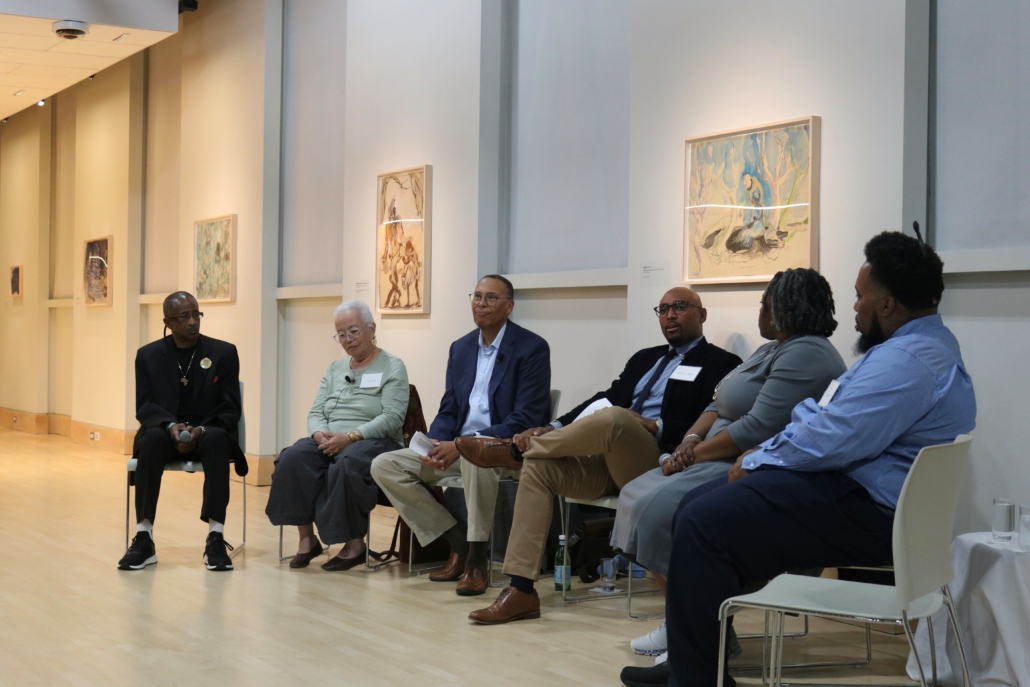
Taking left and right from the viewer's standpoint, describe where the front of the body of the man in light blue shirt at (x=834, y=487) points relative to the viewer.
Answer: facing to the left of the viewer

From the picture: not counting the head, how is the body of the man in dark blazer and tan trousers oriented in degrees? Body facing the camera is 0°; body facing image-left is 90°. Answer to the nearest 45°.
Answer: approximately 45°

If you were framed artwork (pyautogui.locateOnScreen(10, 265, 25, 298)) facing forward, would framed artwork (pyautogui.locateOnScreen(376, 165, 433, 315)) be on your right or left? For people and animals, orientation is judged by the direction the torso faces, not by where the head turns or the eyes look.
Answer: on your left

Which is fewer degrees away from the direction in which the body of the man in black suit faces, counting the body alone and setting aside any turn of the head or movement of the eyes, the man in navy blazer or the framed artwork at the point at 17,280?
the man in navy blazer

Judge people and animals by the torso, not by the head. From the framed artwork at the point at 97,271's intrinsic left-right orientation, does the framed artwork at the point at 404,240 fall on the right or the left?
on its left

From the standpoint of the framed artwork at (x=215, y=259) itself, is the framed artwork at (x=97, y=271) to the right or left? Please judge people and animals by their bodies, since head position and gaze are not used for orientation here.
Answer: on its right

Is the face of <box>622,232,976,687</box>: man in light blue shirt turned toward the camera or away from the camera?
away from the camera

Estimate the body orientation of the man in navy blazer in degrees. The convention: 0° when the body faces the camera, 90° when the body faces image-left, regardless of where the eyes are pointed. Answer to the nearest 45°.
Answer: approximately 45°

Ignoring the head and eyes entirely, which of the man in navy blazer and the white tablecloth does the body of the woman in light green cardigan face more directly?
the white tablecloth

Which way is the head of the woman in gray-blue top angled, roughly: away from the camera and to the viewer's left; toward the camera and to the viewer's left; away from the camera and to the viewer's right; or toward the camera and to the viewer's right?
away from the camera and to the viewer's left

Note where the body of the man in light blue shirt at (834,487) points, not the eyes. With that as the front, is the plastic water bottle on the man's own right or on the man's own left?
on the man's own right
